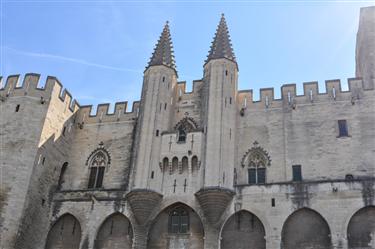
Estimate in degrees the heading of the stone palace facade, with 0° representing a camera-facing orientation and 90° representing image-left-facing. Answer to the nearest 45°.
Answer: approximately 0°
